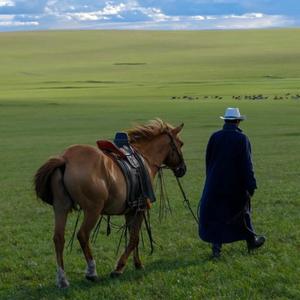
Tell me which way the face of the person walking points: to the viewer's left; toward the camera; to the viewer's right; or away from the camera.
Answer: away from the camera

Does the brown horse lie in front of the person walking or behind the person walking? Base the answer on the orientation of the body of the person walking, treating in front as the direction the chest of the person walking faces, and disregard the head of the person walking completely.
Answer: behind

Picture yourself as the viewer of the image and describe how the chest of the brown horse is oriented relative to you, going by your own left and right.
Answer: facing away from the viewer and to the right of the viewer

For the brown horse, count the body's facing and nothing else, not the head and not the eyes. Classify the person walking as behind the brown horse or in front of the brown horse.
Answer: in front

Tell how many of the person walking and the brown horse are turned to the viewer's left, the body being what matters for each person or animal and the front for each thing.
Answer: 0

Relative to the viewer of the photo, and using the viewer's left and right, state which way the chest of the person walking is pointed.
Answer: facing away from the viewer and to the right of the viewer
